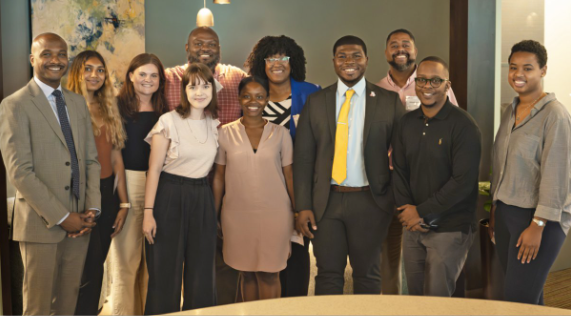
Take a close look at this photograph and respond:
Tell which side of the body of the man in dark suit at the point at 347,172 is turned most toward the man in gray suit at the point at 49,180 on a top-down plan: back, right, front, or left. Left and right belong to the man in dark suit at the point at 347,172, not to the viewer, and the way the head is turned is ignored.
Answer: right

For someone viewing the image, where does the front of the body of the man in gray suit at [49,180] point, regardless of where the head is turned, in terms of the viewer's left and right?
facing the viewer and to the right of the viewer

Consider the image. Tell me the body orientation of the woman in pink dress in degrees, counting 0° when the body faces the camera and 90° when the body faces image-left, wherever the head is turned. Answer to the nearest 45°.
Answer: approximately 0°

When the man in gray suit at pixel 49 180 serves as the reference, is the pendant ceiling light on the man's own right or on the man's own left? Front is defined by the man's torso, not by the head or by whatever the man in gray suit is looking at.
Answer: on the man's own left

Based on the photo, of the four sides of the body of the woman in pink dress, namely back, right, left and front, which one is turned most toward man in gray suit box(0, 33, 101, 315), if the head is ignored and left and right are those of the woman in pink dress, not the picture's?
right

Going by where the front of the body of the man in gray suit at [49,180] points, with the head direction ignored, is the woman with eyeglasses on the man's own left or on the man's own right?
on the man's own left
